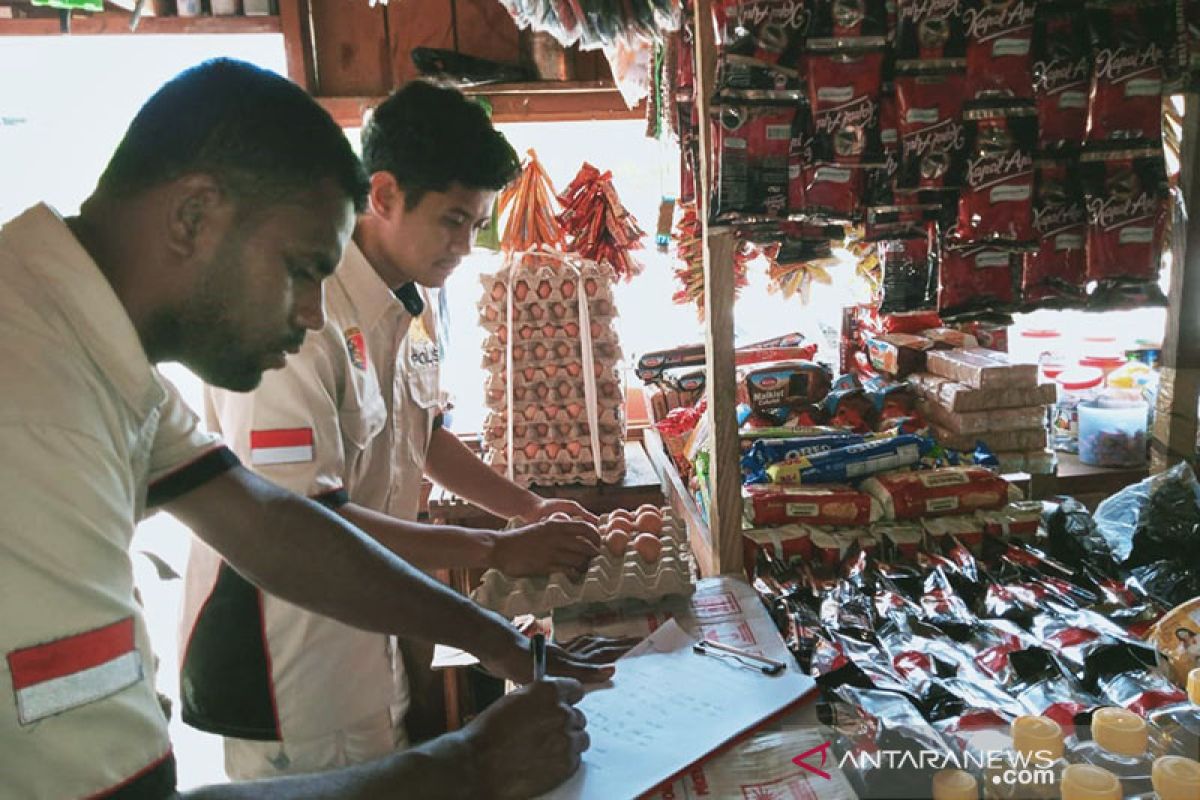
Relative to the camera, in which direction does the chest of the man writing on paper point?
to the viewer's right

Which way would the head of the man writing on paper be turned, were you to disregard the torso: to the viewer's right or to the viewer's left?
to the viewer's right

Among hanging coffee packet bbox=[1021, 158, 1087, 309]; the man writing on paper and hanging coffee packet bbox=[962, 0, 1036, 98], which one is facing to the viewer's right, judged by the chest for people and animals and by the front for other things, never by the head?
the man writing on paper

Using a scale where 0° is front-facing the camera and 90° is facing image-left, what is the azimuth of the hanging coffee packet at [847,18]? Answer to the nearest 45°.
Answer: approximately 0°

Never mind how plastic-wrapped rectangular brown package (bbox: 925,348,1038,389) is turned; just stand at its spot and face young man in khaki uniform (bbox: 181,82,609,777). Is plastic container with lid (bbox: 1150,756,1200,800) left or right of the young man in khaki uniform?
left

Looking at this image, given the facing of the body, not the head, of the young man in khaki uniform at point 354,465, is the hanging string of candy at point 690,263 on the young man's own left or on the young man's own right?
on the young man's own left

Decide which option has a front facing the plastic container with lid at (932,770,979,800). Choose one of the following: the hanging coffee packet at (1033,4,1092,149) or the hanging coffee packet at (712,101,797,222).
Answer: the hanging coffee packet at (1033,4,1092,149)

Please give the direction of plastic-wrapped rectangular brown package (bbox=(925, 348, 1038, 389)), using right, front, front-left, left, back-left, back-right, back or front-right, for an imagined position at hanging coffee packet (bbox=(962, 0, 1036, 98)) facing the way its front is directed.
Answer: back
